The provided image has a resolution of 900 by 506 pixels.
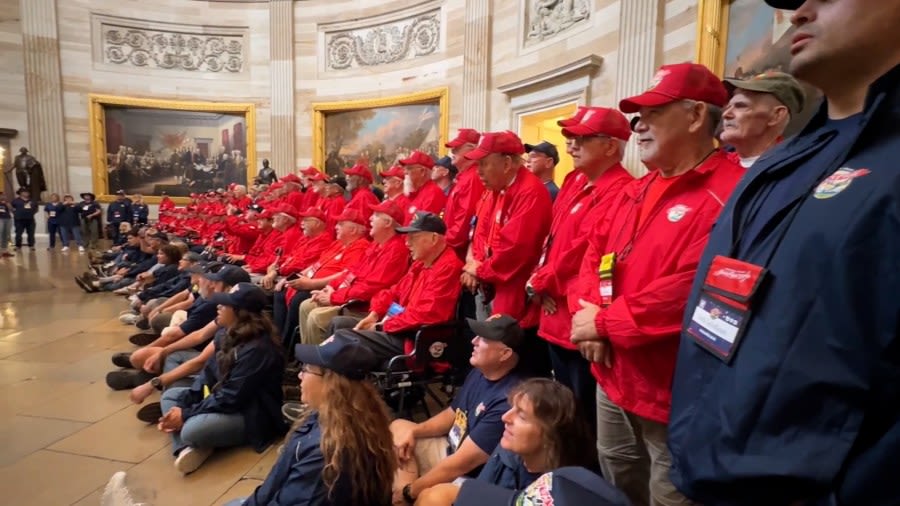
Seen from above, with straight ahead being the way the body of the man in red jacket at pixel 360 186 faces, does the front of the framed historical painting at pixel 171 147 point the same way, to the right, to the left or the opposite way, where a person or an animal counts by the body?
to the left

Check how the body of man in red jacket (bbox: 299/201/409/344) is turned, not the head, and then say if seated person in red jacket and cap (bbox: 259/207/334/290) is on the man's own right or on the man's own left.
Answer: on the man's own right

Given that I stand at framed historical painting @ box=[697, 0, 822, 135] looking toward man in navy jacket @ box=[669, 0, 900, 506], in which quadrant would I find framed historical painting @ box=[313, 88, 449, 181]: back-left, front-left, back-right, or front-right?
back-right

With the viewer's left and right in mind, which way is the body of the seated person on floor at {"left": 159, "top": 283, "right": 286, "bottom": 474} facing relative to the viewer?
facing to the left of the viewer

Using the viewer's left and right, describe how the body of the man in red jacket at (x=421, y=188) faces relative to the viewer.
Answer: facing to the left of the viewer

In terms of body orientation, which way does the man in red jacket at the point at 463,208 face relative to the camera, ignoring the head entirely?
to the viewer's left

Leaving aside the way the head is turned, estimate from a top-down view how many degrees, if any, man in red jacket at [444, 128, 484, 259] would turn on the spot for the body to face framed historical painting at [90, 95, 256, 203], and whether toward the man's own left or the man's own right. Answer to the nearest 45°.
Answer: approximately 45° to the man's own right

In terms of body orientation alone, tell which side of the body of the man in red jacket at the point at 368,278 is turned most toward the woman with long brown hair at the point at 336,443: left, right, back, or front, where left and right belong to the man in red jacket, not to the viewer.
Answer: left

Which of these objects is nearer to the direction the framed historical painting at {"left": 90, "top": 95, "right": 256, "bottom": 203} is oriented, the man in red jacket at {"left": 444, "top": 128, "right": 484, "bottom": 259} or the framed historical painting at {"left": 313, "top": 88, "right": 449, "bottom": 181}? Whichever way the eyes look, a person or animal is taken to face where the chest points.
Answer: the man in red jacket

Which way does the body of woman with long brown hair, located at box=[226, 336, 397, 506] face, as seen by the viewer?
to the viewer's left

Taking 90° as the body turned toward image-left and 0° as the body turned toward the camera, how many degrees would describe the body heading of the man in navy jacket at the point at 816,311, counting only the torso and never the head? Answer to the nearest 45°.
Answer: approximately 45°

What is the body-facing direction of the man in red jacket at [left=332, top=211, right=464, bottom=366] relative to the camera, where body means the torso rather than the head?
to the viewer's left
